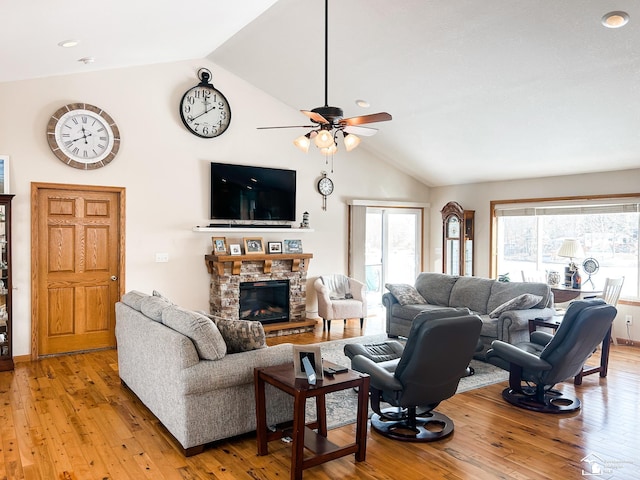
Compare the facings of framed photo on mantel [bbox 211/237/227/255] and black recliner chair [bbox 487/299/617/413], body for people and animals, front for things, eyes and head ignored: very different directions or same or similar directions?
very different directions

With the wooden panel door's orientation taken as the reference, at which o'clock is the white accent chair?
The white accent chair is roughly at 9 o'clock from the wooden panel door.

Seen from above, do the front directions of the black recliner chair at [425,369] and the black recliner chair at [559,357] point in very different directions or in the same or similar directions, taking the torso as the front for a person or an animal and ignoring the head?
same or similar directions

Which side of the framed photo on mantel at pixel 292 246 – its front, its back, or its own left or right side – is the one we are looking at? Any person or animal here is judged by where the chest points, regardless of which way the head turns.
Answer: front

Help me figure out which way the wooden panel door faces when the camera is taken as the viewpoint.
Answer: facing the viewer

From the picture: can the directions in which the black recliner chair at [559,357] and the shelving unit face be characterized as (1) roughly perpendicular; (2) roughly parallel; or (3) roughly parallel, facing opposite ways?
roughly parallel, facing opposite ways

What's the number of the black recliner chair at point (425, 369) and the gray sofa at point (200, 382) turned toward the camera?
0

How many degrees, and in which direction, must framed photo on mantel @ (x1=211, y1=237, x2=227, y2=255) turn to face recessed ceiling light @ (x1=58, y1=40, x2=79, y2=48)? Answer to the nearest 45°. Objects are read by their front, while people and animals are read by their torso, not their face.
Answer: approximately 45° to its right

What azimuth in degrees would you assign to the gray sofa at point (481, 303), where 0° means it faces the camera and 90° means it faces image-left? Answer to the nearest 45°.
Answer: approximately 45°

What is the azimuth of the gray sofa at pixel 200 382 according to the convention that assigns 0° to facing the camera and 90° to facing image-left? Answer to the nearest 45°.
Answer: approximately 225°

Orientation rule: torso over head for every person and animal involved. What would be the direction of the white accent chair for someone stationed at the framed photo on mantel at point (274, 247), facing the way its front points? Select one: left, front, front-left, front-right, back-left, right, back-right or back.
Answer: left

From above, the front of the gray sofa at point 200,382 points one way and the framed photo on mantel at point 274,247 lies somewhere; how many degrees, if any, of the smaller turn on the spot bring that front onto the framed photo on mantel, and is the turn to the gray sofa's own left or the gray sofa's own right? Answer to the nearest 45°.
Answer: approximately 45° to the gray sofa's own left

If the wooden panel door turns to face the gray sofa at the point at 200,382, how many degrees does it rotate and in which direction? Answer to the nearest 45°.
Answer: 0° — it already faces it

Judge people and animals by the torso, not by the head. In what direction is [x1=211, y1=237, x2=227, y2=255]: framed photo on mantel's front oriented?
toward the camera

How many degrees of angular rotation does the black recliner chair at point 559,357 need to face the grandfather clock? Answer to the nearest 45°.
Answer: approximately 45° to its right

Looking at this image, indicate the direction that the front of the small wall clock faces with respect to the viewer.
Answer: facing the viewer and to the right of the viewer
